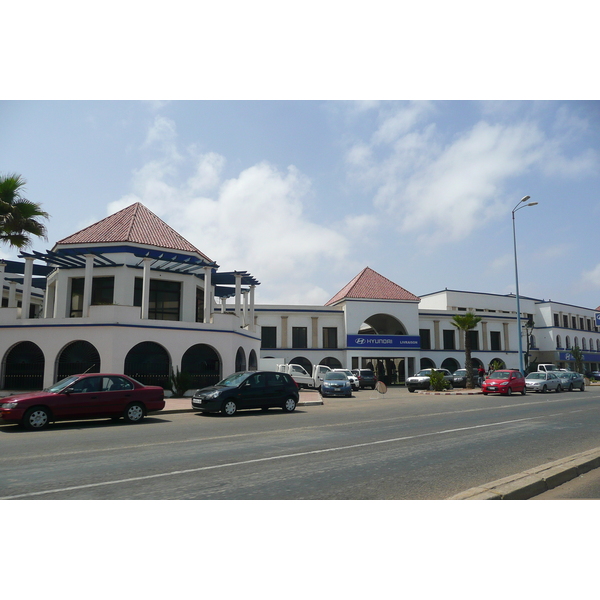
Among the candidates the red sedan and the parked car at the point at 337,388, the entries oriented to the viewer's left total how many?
1

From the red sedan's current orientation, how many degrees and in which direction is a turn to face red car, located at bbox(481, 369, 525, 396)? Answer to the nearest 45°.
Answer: approximately 180°

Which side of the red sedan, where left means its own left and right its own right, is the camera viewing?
left

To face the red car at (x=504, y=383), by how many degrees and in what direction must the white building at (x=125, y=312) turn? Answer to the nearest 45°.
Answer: approximately 90° to its left

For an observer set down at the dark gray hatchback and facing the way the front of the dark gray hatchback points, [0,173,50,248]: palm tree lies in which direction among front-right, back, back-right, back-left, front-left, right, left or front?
front-right

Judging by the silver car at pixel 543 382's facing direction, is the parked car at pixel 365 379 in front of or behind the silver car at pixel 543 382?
in front

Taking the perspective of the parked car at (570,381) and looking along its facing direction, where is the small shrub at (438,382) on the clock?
The small shrub is roughly at 12 o'clock from the parked car.

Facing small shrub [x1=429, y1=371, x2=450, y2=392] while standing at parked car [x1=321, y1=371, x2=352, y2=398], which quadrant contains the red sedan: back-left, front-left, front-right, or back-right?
back-right

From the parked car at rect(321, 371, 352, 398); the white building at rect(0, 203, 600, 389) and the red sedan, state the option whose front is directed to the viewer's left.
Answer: the red sedan

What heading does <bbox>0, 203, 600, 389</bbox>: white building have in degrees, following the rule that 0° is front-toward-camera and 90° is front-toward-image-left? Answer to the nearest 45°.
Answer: approximately 0°
